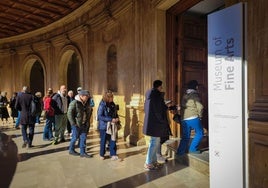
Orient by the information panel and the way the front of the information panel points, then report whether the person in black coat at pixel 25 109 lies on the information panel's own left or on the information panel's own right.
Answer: on the information panel's own right

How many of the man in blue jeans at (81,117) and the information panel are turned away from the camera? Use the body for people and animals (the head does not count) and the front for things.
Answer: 0

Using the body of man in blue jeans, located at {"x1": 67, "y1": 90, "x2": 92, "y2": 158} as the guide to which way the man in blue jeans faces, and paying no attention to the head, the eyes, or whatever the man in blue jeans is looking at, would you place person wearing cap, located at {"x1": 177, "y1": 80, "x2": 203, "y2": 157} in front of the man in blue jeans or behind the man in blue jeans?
in front

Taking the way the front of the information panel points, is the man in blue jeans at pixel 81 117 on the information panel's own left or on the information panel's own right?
on the information panel's own right

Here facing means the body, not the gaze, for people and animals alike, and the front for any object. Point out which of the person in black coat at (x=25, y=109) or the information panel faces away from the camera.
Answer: the person in black coat

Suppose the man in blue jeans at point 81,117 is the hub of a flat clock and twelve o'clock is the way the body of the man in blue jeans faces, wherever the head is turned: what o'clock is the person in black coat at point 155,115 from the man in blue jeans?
The person in black coat is roughly at 12 o'clock from the man in blue jeans.

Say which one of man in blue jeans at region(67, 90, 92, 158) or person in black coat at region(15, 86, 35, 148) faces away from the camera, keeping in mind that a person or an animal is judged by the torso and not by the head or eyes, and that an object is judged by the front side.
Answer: the person in black coat

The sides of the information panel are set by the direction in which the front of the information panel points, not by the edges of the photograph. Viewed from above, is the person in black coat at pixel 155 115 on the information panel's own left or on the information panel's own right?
on the information panel's own right

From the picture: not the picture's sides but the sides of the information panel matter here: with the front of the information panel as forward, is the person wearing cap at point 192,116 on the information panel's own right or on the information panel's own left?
on the information panel's own right

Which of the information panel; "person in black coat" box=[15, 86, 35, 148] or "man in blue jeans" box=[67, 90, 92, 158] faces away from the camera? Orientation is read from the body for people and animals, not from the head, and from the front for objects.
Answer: the person in black coat

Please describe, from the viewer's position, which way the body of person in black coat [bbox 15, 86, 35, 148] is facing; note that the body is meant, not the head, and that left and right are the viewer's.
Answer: facing away from the viewer

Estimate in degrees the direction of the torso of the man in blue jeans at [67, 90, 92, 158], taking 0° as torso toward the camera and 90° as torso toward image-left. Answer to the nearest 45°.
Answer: approximately 315°

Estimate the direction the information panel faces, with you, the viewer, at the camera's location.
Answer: facing the viewer and to the left of the viewer

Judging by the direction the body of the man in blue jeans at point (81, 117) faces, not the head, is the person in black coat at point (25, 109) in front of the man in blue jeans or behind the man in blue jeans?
behind

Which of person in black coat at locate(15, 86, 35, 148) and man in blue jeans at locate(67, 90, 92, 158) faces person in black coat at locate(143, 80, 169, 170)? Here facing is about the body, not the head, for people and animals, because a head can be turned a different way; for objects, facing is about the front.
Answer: the man in blue jeans
